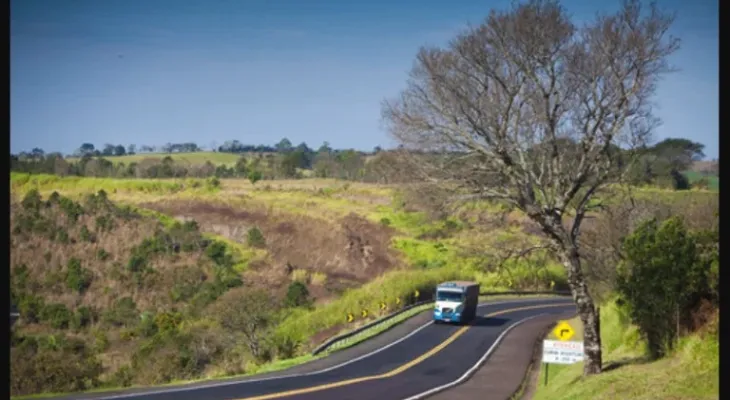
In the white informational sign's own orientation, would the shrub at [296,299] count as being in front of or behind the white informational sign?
behind

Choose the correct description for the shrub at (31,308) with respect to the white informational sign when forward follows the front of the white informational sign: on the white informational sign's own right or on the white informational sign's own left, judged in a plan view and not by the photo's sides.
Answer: on the white informational sign's own right

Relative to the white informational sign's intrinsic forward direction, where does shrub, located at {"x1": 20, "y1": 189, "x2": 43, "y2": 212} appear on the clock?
The shrub is roughly at 4 o'clock from the white informational sign.

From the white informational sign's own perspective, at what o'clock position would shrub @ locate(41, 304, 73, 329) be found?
The shrub is roughly at 4 o'clock from the white informational sign.

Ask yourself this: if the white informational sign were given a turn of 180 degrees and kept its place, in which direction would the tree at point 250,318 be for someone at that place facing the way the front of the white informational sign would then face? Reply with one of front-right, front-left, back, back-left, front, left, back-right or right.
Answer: front-left

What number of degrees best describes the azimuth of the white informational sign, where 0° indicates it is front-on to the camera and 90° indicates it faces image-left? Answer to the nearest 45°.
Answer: approximately 0°

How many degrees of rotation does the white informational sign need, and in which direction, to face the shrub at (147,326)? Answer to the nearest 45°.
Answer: approximately 135° to its right

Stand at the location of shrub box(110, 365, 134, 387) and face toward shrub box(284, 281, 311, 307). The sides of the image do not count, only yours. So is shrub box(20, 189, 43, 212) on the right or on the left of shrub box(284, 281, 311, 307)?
left

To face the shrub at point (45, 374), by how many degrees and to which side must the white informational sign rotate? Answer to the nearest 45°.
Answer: approximately 90° to its right
